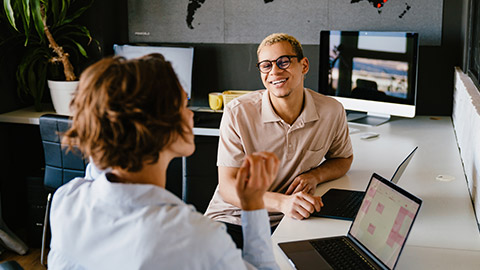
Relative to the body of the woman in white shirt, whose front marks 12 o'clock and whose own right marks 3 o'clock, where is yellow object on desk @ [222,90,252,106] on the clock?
The yellow object on desk is roughly at 11 o'clock from the woman in white shirt.

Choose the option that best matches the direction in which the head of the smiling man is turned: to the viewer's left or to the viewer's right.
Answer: to the viewer's left

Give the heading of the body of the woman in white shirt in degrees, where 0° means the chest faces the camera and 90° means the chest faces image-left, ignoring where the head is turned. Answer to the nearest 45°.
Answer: approximately 225°

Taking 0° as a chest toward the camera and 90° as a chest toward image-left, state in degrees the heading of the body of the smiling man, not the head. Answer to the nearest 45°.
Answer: approximately 0°

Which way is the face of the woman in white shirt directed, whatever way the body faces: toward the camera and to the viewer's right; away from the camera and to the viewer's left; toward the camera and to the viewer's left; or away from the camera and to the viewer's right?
away from the camera and to the viewer's right

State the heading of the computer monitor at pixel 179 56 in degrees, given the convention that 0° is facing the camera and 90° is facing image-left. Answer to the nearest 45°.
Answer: approximately 0°

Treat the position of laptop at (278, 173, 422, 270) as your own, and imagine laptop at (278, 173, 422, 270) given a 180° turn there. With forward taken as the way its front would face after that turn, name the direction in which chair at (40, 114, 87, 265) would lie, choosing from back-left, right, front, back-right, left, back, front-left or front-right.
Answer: left

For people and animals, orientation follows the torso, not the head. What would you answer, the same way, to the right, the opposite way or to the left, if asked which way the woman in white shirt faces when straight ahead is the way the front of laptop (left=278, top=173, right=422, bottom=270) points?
the opposite way
